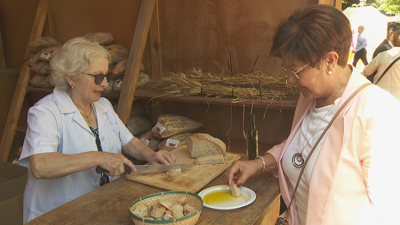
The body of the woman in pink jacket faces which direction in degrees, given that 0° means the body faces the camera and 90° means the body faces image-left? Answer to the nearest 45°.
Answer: approximately 45°

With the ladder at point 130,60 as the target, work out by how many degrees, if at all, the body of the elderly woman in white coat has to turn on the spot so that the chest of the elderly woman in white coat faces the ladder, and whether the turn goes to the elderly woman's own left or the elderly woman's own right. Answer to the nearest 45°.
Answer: approximately 135° to the elderly woman's own left

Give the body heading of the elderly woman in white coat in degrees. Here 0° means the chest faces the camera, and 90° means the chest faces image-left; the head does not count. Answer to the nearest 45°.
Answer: approximately 315°

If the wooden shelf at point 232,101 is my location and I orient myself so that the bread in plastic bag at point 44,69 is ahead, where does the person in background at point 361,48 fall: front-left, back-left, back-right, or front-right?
back-right

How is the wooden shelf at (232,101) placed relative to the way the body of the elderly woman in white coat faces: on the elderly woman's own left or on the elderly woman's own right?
on the elderly woman's own left

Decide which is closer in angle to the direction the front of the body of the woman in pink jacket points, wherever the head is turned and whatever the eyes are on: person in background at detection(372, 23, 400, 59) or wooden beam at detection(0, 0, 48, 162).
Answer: the wooden beam

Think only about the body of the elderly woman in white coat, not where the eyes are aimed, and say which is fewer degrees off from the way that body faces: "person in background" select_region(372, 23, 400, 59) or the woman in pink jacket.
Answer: the woman in pink jacket

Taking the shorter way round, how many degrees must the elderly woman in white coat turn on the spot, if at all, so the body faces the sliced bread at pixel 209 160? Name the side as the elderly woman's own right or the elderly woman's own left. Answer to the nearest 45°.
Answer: approximately 45° to the elderly woman's own left

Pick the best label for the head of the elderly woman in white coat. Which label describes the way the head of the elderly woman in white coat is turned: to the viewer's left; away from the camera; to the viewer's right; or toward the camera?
to the viewer's right
